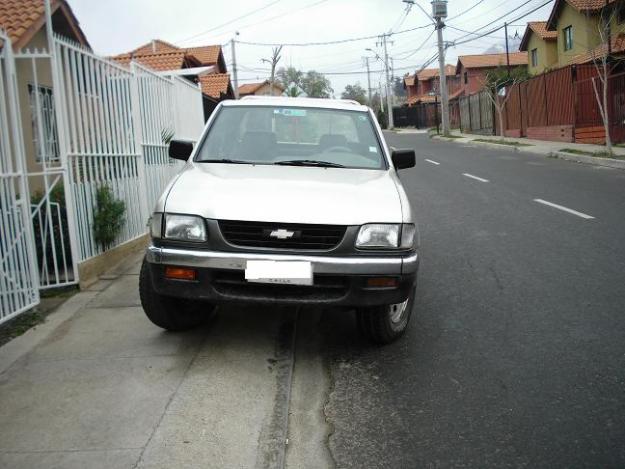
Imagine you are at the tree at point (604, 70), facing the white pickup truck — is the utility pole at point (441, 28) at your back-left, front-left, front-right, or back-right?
back-right

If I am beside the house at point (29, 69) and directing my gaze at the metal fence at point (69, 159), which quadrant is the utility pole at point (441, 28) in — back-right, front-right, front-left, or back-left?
back-left

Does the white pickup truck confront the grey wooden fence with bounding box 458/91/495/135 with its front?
no

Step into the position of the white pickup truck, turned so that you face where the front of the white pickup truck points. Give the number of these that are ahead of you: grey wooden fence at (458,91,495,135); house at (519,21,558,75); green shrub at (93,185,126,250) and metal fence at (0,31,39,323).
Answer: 0

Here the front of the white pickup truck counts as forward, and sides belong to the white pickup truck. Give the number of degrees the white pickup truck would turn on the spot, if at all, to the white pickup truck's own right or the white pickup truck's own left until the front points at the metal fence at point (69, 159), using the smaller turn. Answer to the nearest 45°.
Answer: approximately 135° to the white pickup truck's own right

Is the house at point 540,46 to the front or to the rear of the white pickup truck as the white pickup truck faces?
to the rear

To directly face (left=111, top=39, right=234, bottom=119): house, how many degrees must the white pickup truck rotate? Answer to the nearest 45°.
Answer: approximately 180°

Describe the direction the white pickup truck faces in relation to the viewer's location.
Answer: facing the viewer

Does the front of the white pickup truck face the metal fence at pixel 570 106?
no

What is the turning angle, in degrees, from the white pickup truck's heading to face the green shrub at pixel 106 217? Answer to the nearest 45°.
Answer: approximately 135° to its right

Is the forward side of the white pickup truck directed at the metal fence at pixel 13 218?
no

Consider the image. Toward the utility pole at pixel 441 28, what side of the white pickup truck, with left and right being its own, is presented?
back
